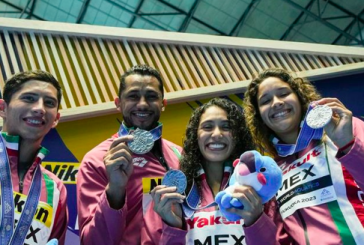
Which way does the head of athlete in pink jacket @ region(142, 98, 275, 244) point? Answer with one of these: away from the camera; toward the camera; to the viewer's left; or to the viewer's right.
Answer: toward the camera

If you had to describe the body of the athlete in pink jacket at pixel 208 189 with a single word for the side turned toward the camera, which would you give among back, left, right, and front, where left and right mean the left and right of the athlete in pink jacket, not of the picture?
front

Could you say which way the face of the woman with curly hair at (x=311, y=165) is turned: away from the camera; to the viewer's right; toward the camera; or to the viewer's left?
toward the camera

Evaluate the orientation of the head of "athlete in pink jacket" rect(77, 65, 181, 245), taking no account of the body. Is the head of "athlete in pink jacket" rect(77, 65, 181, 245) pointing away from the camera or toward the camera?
toward the camera

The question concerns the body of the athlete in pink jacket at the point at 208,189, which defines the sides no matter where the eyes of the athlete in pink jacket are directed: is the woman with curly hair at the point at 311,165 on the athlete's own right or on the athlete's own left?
on the athlete's own left
